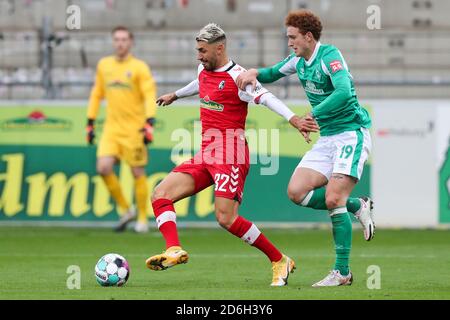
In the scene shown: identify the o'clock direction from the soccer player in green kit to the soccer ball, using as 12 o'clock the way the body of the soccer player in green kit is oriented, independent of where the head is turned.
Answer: The soccer ball is roughly at 1 o'clock from the soccer player in green kit.

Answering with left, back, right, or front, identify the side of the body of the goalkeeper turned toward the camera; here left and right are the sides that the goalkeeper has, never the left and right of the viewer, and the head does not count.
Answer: front

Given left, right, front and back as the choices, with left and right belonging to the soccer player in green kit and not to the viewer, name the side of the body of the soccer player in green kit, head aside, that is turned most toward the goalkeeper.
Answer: right

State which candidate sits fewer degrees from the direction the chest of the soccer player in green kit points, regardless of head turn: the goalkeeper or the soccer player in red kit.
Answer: the soccer player in red kit

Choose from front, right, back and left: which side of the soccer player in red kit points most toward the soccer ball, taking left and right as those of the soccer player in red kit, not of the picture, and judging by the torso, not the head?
front

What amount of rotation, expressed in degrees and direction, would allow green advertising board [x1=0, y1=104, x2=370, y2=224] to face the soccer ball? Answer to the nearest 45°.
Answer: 0° — it already faces it

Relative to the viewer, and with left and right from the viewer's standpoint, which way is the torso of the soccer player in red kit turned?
facing the viewer and to the left of the viewer

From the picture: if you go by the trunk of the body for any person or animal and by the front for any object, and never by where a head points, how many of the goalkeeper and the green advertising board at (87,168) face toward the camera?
2

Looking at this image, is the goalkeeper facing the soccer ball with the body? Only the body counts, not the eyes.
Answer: yes
